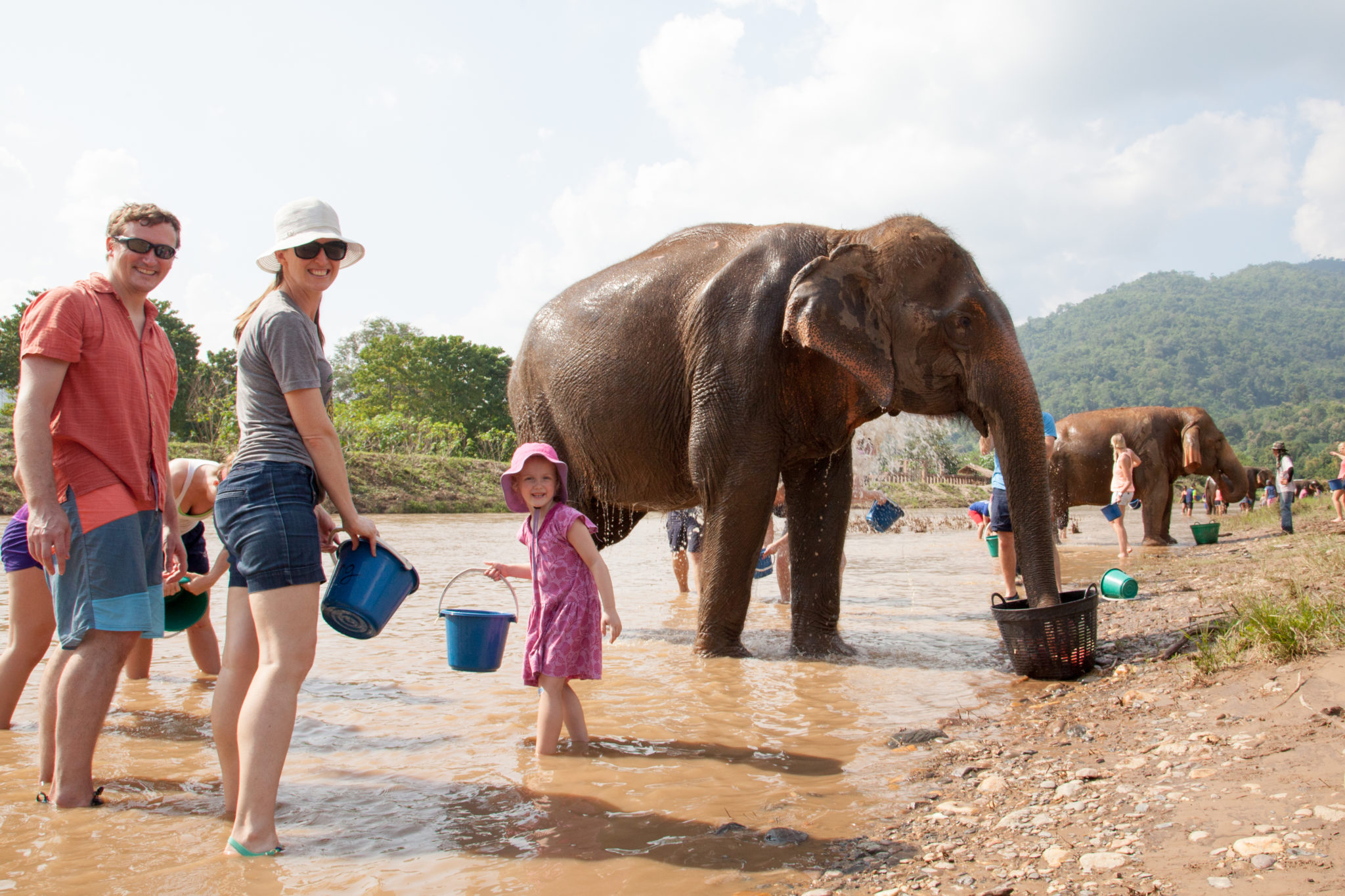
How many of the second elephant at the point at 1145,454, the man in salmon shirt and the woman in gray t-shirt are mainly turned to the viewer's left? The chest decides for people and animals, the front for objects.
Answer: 0

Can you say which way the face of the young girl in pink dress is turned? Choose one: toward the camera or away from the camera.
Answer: toward the camera

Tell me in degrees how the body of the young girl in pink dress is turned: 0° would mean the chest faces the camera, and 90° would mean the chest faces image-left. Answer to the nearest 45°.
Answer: approximately 45°

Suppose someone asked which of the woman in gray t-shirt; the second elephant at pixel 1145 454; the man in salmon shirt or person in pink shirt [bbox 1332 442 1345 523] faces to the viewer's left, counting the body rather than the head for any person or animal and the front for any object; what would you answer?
the person in pink shirt

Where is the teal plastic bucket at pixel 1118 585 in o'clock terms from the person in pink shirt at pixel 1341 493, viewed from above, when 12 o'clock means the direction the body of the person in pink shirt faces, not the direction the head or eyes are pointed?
The teal plastic bucket is roughly at 9 o'clock from the person in pink shirt.

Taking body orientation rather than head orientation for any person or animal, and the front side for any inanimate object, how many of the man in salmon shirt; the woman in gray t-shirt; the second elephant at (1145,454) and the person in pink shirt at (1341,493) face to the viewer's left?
1

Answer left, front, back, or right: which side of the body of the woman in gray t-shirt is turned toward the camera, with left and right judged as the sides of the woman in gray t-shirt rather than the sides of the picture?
right

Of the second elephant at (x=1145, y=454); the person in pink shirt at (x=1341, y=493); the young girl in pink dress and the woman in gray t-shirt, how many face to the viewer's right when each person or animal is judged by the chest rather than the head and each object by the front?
2

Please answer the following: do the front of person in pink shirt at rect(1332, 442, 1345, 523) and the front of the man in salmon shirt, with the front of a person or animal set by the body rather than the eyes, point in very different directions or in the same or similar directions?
very different directions

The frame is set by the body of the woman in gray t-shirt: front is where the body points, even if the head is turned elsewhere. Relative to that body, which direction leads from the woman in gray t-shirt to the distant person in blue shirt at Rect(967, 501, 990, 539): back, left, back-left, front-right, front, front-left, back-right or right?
front-left

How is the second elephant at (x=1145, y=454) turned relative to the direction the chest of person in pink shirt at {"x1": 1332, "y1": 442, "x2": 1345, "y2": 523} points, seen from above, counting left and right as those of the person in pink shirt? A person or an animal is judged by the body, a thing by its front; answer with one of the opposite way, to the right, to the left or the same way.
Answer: the opposite way

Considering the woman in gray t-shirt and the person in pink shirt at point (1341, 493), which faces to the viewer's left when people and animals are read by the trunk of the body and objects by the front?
the person in pink shirt

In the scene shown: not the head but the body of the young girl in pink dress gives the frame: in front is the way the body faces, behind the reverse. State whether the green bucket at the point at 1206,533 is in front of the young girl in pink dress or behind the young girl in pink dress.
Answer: behind

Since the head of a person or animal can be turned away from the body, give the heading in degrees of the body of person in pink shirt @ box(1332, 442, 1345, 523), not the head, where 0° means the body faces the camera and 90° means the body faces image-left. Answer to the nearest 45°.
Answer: approximately 90°

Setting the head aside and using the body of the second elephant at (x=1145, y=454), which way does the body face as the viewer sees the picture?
to the viewer's right
